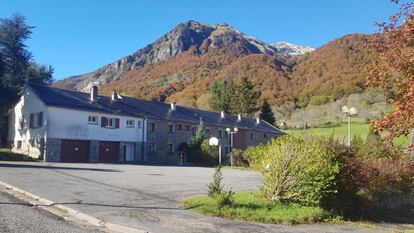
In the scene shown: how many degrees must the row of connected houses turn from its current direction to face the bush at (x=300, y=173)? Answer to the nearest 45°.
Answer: approximately 45° to its right

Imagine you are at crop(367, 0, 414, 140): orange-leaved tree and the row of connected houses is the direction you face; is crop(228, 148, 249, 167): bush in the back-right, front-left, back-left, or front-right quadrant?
front-right

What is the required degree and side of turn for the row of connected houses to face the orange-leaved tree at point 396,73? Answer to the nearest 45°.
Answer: approximately 45° to its right

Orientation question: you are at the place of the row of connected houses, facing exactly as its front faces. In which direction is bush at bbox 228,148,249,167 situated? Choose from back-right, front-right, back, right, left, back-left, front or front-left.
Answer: front-left

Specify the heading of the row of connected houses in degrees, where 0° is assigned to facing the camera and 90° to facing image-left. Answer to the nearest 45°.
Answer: approximately 315°
